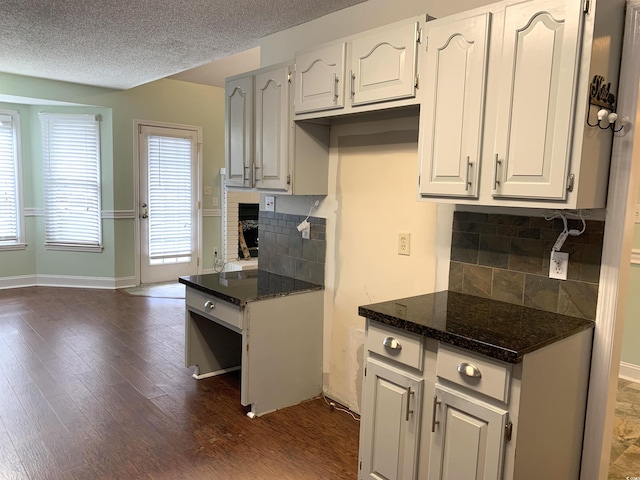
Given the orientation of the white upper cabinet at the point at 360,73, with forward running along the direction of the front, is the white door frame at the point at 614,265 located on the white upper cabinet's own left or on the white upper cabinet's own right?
on the white upper cabinet's own left

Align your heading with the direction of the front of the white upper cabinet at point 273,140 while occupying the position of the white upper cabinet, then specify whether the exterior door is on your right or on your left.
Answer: on your right

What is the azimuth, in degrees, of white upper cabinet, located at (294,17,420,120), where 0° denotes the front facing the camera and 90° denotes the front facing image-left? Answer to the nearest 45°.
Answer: approximately 45°

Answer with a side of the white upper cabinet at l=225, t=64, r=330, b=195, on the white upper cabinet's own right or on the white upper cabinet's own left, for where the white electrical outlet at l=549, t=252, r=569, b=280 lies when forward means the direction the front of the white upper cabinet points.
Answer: on the white upper cabinet's own left

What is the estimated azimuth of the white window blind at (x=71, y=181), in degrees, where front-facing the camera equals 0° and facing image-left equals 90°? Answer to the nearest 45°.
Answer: approximately 0°
